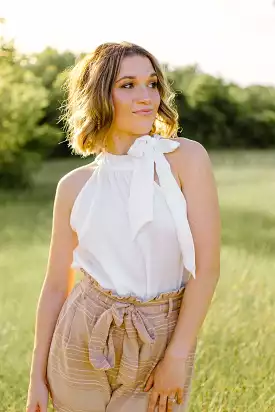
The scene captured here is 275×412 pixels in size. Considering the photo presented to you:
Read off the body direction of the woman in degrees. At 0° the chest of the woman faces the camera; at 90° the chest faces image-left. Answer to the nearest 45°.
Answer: approximately 0°

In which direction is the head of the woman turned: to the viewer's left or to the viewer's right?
to the viewer's right
